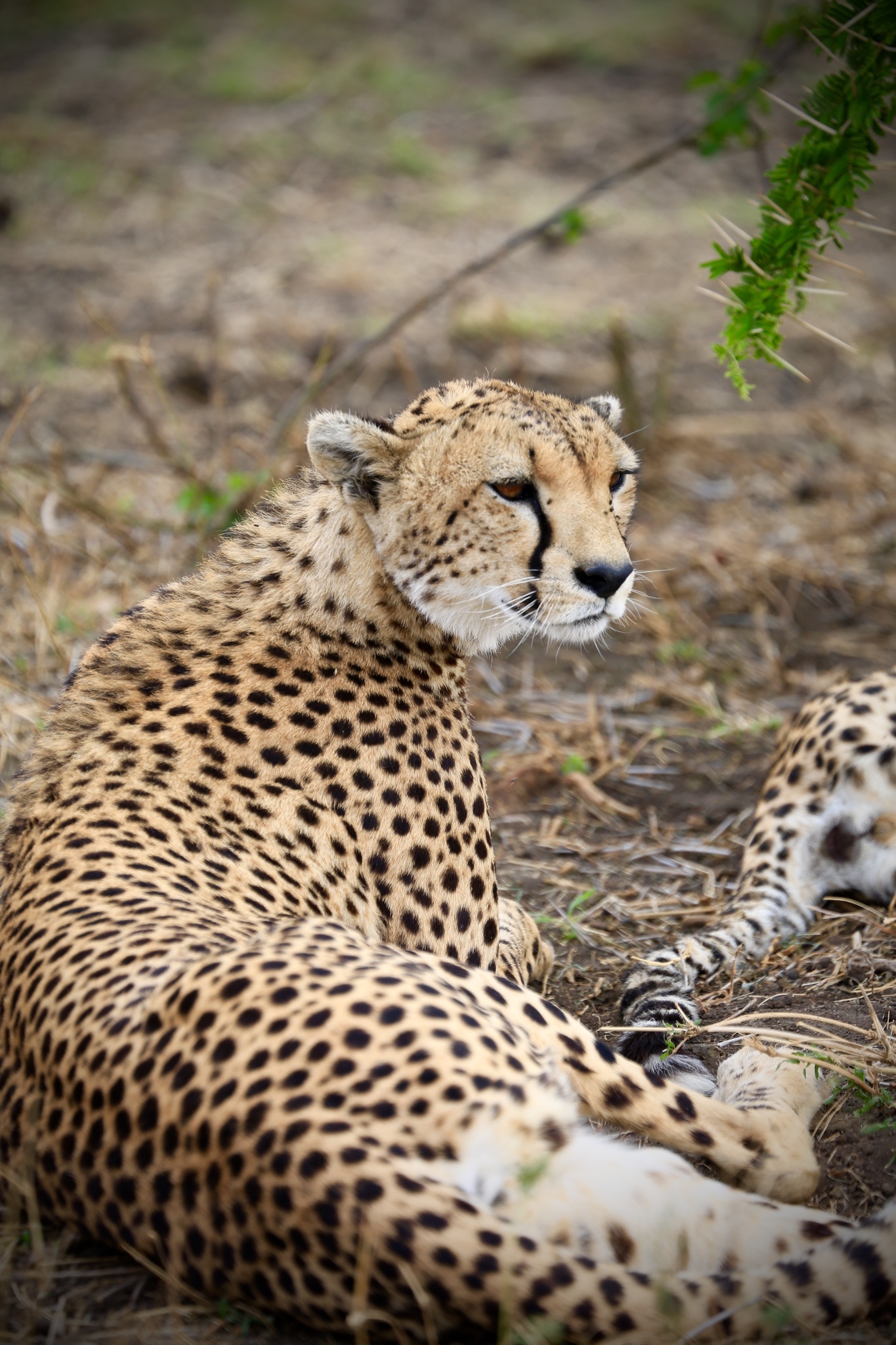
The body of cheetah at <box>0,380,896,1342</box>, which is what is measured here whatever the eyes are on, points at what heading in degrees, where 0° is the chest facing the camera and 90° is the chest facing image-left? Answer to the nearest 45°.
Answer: approximately 225°

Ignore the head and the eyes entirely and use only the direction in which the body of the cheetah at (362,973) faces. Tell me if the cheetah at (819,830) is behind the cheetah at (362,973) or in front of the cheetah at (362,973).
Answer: in front

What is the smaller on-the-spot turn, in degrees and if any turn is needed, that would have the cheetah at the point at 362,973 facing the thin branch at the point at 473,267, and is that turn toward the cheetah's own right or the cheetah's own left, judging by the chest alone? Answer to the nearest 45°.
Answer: approximately 45° to the cheetah's own left
